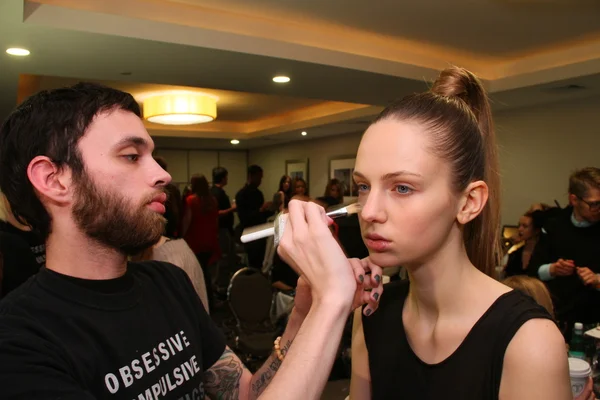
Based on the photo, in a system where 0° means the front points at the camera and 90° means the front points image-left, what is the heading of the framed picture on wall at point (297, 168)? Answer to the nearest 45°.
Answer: approximately 45°

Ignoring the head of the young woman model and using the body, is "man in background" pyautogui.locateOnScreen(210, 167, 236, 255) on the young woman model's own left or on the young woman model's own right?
on the young woman model's own right

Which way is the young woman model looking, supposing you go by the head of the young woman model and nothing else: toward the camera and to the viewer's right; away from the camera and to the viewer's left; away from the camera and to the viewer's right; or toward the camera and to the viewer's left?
toward the camera and to the viewer's left

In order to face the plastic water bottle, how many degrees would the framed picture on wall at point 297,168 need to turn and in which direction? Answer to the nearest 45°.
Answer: approximately 45° to its left

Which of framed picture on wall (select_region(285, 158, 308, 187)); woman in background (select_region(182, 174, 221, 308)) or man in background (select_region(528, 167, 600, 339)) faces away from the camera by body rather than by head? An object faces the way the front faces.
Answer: the woman in background

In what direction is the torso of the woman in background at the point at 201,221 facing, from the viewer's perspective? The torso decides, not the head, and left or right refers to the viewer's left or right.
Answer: facing away from the viewer

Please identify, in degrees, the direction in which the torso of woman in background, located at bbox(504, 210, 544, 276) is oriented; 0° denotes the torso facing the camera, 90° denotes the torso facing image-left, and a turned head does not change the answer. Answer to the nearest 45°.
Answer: approximately 45°

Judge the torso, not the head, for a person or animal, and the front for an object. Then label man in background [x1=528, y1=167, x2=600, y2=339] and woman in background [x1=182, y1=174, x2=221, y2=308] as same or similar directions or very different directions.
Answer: very different directions

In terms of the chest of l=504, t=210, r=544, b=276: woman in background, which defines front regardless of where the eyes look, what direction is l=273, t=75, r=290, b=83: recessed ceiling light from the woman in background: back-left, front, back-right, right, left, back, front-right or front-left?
front-right

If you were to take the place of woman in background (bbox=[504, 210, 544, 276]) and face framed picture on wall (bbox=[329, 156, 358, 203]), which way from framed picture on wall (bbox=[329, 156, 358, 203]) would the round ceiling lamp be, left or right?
left

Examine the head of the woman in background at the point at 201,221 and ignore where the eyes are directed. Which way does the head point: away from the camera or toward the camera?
away from the camera

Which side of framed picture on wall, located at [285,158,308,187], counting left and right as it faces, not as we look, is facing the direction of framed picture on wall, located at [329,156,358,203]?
left

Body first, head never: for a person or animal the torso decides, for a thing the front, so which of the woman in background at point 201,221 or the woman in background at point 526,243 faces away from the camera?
the woman in background at point 201,221
